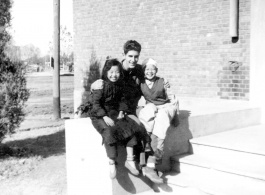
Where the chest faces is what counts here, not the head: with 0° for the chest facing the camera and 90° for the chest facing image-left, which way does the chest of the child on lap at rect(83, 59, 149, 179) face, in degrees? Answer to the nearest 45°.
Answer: approximately 315°

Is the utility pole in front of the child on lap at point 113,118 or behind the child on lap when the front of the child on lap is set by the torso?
behind

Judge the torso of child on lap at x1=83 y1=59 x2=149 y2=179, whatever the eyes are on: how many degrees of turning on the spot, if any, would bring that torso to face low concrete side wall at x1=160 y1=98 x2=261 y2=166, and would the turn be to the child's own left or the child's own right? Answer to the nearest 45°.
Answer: approximately 90° to the child's own left

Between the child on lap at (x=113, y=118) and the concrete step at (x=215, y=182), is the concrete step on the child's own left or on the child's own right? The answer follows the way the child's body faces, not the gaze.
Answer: on the child's own left

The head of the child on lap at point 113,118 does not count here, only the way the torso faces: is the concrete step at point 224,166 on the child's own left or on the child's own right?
on the child's own left

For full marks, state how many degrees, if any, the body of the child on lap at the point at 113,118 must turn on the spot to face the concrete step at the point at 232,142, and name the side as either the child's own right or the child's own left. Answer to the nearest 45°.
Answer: approximately 90° to the child's own left

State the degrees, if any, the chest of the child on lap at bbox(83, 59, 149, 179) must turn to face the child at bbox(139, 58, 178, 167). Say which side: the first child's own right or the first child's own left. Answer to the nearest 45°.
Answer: approximately 90° to the first child's own left
